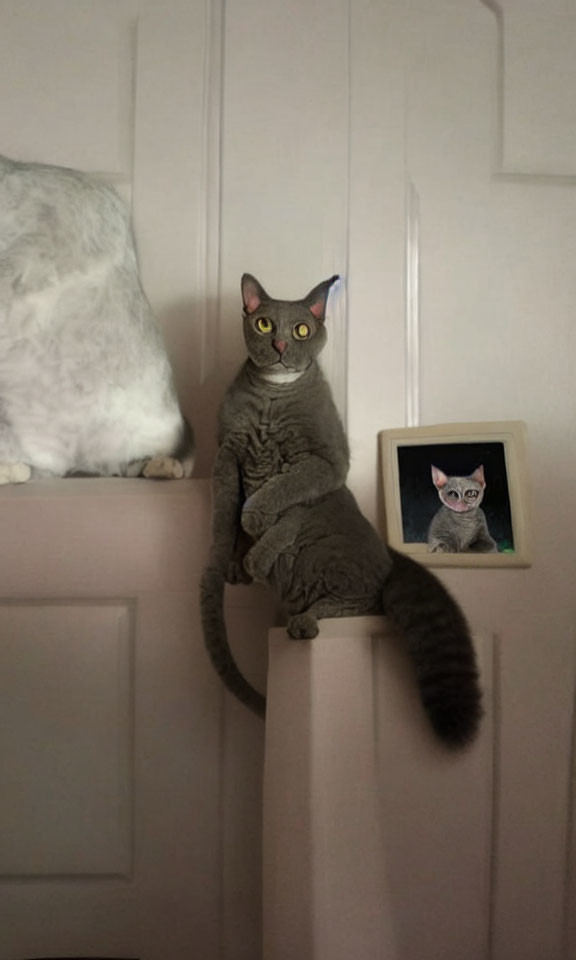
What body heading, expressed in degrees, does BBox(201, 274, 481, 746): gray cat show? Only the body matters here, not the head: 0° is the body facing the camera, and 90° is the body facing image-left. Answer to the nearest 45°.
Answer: approximately 45°

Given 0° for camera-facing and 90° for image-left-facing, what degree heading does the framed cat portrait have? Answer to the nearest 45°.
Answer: approximately 0°
